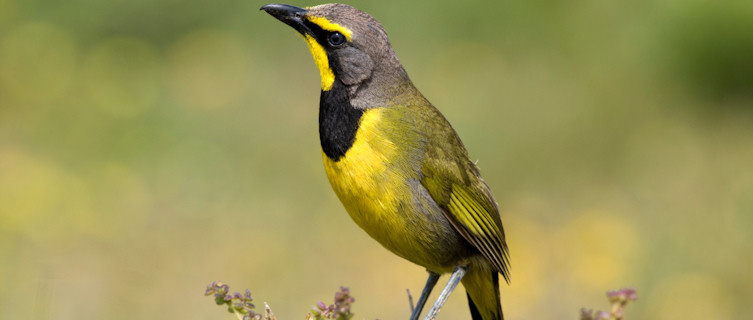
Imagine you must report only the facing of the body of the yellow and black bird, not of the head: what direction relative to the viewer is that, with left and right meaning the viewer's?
facing to the left of the viewer
